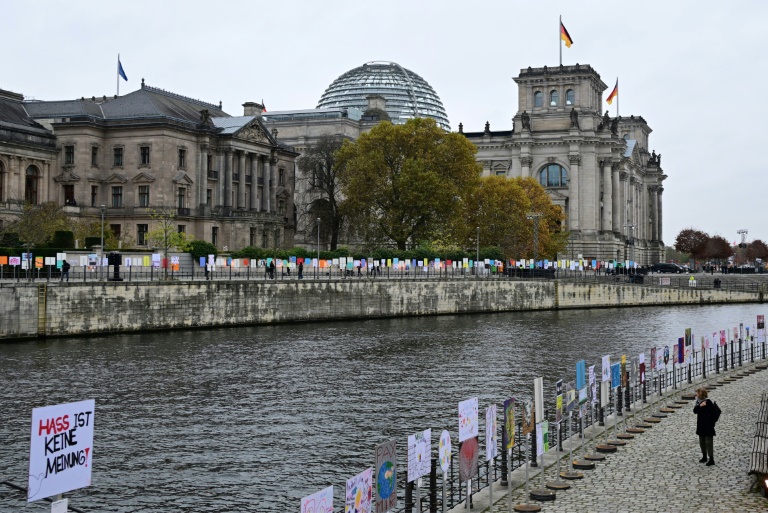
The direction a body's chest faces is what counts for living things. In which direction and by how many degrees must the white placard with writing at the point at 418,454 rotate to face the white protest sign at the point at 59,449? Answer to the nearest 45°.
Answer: approximately 90° to its right

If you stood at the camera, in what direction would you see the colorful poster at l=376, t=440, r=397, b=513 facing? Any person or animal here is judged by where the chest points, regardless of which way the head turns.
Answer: facing the viewer and to the right of the viewer

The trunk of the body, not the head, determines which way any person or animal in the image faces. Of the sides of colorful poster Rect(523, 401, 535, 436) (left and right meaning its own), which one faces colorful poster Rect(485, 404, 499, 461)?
right

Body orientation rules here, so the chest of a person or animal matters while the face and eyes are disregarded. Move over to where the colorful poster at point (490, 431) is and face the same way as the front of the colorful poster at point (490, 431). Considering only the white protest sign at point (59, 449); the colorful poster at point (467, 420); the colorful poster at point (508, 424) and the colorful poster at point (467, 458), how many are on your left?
1

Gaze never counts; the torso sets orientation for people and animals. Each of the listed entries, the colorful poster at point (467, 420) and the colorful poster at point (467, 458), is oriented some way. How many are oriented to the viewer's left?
0

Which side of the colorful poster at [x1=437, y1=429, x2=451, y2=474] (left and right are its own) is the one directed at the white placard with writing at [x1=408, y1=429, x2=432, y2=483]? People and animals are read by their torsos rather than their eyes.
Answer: right

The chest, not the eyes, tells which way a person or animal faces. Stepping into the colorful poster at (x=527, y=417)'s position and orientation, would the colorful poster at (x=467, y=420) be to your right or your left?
on your right

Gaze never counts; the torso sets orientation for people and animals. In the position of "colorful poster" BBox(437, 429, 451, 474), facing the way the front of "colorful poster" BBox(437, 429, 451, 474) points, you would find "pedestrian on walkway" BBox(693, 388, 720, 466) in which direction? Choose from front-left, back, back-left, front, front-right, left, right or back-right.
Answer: left

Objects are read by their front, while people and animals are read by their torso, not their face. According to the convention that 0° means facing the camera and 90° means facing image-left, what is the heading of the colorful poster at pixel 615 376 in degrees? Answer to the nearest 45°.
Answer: approximately 315°

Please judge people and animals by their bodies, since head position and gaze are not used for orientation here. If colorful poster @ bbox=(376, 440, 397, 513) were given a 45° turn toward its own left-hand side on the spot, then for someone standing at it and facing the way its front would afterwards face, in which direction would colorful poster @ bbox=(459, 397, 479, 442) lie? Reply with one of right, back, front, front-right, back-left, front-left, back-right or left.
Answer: front-left

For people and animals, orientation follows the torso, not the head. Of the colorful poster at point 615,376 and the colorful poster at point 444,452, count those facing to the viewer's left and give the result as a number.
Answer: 0

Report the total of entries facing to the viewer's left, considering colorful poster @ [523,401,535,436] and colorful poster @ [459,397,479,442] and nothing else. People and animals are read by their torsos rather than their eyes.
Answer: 0

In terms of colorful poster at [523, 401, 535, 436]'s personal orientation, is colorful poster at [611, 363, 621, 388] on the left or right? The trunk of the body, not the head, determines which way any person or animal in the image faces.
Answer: on its left
